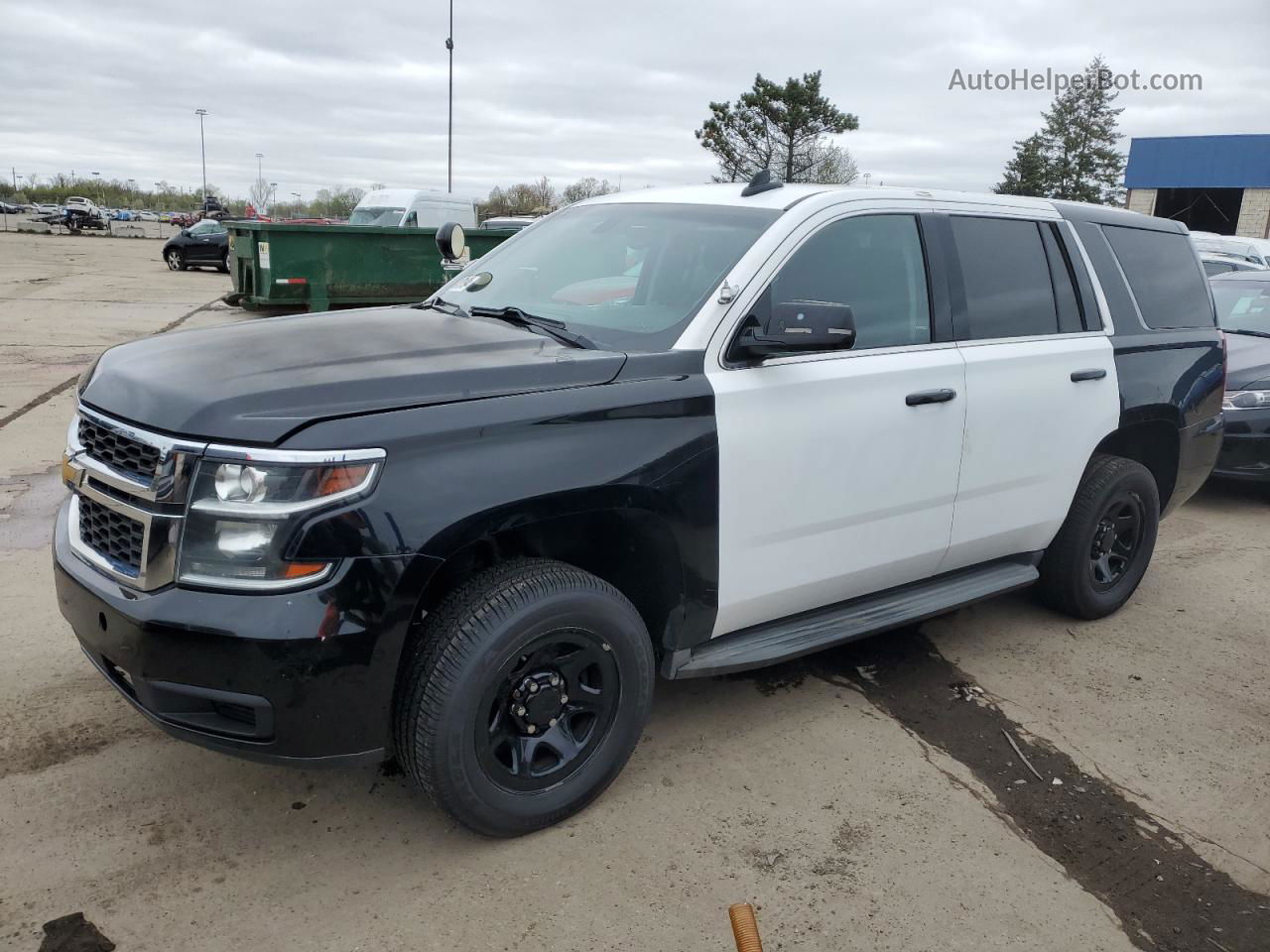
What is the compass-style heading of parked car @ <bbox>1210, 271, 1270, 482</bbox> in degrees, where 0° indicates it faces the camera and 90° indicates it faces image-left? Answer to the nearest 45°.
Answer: approximately 45°

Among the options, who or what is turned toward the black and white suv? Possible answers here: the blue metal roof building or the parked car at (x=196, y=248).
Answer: the blue metal roof building

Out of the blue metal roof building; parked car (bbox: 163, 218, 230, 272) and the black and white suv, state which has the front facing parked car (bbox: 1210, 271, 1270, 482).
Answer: the blue metal roof building

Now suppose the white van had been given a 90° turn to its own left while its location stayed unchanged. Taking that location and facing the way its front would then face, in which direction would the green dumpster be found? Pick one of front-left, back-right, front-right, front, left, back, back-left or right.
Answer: front-right

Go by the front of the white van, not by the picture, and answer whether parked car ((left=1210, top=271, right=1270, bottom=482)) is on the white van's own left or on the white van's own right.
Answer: on the white van's own left

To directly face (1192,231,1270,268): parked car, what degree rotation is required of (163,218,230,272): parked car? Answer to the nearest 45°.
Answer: approximately 135° to its left

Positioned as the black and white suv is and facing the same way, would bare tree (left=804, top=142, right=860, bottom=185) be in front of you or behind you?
behind

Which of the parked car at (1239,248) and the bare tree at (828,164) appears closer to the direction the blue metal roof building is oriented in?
the parked car

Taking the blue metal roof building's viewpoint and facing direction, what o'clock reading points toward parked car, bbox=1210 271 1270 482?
The parked car is roughly at 12 o'clock from the blue metal roof building.

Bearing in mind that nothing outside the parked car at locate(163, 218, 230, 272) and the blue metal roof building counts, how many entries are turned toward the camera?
1

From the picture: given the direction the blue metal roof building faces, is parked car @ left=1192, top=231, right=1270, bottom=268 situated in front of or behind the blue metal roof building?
in front

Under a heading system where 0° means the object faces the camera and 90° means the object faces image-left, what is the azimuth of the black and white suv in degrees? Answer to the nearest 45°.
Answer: approximately 45°

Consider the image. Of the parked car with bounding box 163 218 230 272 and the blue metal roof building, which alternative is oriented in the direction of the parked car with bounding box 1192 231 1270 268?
the blue metal roof building

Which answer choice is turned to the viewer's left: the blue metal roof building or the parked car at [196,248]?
the parked car

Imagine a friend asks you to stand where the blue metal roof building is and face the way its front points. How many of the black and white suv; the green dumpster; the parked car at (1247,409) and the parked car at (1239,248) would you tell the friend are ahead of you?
4

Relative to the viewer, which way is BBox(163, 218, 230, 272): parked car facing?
to the viewer's left
